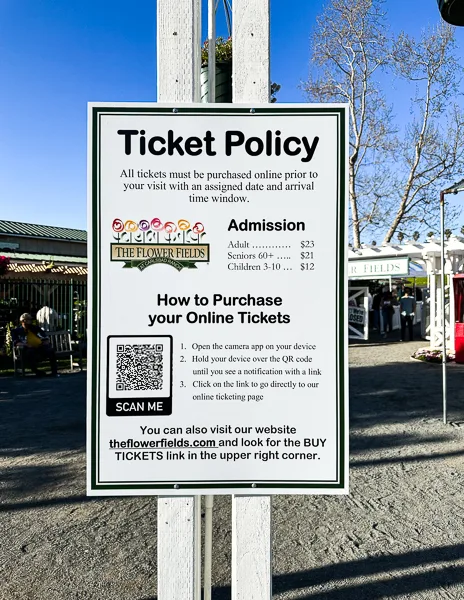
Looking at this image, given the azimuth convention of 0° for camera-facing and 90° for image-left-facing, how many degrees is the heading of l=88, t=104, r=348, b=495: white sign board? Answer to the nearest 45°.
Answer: approximately 0°

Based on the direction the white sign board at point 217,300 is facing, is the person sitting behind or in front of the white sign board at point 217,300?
behind

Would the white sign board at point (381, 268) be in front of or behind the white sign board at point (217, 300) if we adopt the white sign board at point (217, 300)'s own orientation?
behind
